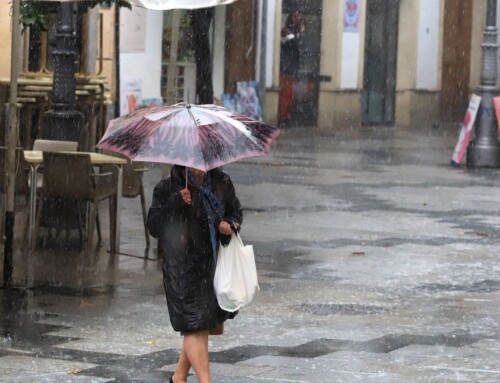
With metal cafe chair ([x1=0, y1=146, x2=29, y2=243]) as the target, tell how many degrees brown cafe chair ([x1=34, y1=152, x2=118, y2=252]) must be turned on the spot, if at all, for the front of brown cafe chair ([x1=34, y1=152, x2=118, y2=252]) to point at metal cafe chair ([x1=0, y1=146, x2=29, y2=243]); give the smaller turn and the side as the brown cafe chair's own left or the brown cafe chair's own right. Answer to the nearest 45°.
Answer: approximately 135° to the brown cafe chair's own left

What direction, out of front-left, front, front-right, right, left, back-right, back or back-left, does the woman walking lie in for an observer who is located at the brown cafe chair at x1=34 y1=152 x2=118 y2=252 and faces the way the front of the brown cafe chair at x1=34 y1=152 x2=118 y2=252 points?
back-right

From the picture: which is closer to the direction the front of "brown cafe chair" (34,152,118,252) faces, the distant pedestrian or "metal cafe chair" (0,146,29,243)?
the distant pedestrian

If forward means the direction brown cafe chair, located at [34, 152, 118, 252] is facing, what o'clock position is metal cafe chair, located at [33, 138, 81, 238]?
metal cafe chair, located at [33, 138, 81, 238] is roughly at 10 o'clock from brown cafe chair, located at [34, 152, 118, 252].

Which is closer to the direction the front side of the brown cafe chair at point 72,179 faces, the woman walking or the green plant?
the green plant

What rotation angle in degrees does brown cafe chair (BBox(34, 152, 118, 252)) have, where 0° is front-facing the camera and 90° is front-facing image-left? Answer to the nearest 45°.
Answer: approximately 225°

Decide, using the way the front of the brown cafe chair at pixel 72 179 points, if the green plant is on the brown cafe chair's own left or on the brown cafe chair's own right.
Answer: on the brown cafe chair's own left
